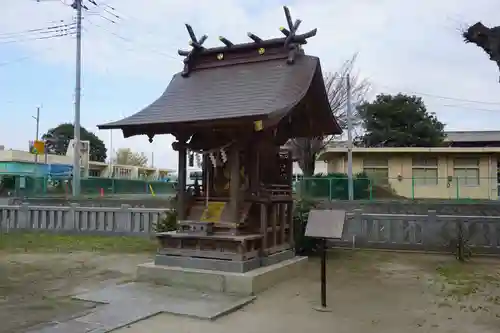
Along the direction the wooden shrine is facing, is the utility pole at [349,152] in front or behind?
behind

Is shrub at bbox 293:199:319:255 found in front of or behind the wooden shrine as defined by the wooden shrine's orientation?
behind

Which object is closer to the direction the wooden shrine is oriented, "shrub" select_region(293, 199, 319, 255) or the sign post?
the sign post

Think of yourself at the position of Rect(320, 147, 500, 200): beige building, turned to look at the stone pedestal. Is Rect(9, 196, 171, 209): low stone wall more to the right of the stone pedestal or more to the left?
right

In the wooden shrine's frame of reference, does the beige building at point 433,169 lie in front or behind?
behind

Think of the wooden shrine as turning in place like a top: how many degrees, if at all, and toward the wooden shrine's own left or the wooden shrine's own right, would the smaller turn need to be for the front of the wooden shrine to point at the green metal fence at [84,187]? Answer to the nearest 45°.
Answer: approximately 135° to the wooden shrine's own right

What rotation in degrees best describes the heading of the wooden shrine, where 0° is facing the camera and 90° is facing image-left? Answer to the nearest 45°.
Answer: approximately 45°

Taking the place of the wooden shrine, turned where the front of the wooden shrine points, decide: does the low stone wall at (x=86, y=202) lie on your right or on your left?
on your right

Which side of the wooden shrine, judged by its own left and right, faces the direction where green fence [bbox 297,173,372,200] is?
back
